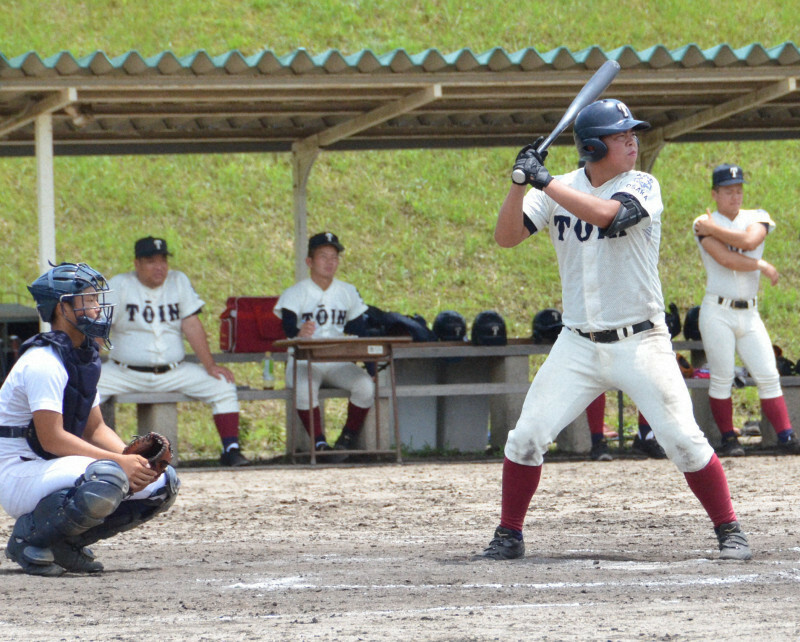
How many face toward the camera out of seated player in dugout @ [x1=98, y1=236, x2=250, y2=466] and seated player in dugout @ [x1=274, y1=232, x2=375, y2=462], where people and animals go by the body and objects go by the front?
2

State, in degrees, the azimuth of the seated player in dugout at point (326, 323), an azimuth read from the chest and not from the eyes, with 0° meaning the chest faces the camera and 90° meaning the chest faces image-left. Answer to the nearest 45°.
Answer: approximately 0°

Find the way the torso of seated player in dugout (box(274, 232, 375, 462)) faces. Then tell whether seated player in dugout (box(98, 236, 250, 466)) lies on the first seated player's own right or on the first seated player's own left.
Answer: on the first seated player's own right

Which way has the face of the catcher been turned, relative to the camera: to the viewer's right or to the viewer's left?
to the viewer's right

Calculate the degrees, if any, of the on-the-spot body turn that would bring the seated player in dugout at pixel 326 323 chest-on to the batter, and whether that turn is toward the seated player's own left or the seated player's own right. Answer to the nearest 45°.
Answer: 0° — they already face them

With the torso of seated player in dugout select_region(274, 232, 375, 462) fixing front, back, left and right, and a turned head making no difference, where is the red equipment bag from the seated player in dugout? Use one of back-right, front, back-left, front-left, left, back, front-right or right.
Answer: back-right

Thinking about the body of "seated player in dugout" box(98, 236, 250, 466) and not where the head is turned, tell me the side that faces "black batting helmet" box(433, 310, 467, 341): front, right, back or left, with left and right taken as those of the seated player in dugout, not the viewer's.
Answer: left

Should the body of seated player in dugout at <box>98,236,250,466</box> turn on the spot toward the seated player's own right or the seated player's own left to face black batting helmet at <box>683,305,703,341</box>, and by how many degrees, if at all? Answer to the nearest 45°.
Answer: approximately 90° to the seated player's own left

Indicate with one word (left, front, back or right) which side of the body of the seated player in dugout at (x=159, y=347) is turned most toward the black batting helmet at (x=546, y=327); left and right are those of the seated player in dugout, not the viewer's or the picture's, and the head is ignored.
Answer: left
